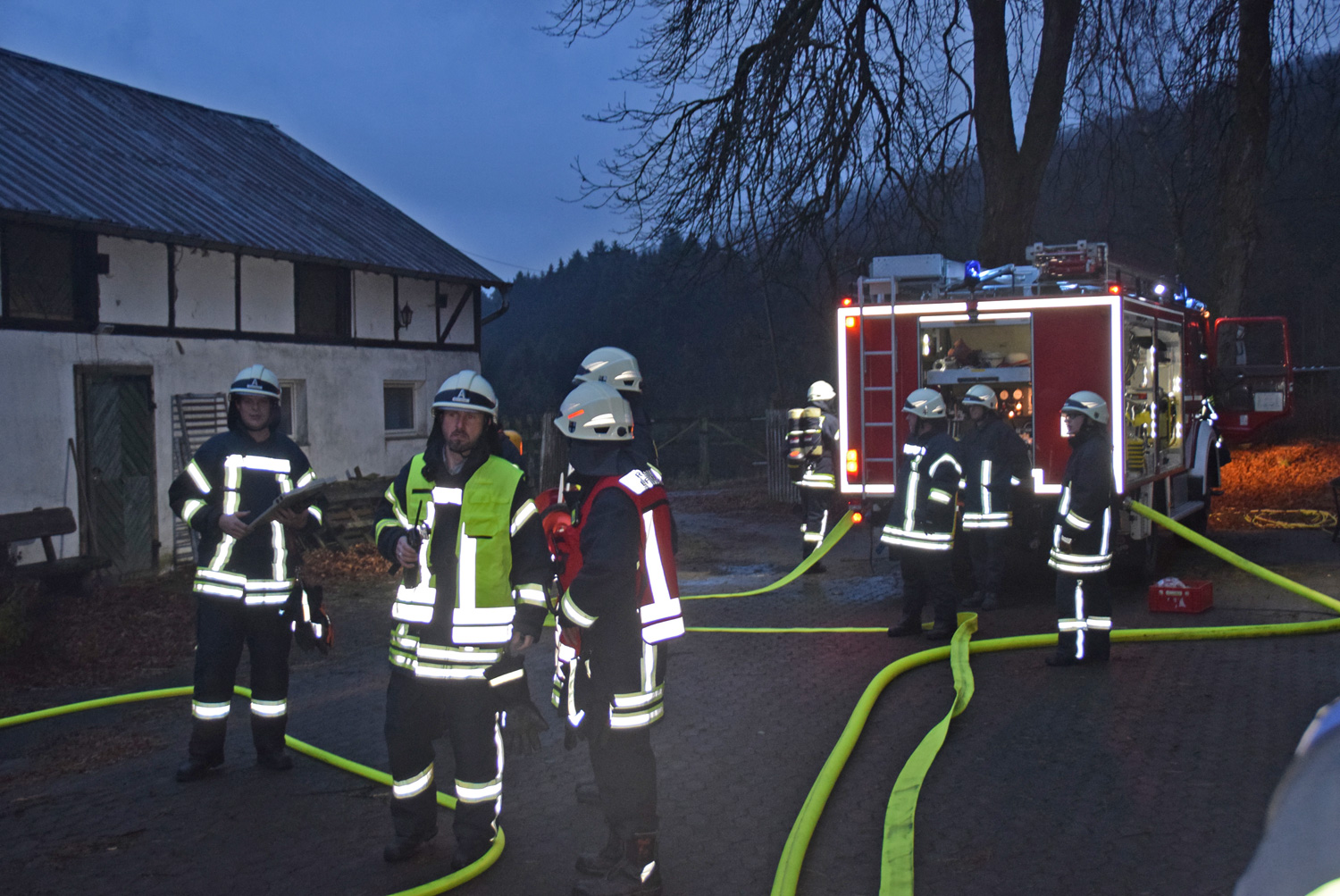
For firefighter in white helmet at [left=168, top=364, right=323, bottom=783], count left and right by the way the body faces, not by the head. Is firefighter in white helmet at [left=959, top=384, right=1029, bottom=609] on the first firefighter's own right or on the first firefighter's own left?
on the first firefighter's own left

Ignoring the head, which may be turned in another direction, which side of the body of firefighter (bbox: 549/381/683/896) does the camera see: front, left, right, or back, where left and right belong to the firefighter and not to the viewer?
left

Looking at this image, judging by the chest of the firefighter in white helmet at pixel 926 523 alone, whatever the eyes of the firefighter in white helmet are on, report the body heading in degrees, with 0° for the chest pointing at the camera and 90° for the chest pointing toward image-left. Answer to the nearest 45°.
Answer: approximately 45°

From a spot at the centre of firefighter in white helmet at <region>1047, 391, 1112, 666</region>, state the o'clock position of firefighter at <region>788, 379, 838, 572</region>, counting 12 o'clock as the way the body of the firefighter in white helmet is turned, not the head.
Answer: The firefighter is roughly at 2 o'clock from the firefighter in white helmet.

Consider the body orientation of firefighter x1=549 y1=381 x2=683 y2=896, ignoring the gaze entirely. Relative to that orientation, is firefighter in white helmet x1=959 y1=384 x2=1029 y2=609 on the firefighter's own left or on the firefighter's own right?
on the firefighter's own right

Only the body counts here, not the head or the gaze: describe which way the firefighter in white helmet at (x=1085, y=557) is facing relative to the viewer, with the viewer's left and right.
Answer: facing to the left of the viewer

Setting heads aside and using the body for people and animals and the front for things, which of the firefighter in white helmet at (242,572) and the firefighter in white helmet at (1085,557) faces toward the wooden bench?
the firefighter in white helmet at (1085,557)

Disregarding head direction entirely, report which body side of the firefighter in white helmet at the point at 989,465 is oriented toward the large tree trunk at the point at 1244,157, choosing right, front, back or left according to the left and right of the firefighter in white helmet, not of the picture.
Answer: back
